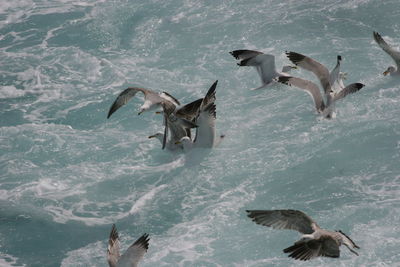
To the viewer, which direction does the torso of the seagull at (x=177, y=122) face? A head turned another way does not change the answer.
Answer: to the viewer's left

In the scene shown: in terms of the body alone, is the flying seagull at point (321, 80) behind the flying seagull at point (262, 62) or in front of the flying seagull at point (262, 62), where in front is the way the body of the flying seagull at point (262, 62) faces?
in front

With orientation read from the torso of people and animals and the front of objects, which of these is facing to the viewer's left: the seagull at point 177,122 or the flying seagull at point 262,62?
the seagull

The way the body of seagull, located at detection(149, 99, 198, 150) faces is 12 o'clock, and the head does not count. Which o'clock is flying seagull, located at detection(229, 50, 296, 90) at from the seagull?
The flying seagull is roughly at 5 o'clock from the seagull.

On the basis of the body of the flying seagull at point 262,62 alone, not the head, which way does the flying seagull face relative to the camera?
to the viewer's right

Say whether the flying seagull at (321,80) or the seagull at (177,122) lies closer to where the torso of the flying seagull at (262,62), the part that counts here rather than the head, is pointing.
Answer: the flying seagull
